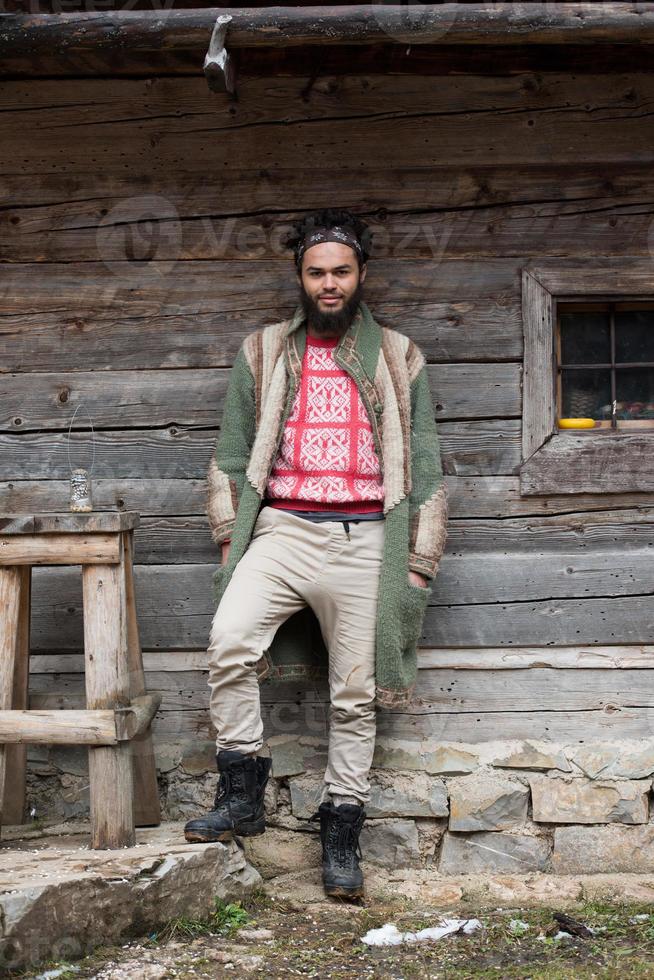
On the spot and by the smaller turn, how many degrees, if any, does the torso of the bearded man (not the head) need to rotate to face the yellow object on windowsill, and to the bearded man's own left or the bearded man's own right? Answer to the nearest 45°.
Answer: approximately 90° to the bearded man's own left

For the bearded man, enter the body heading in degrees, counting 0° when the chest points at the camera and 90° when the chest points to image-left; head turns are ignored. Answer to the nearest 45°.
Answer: approximately 0°

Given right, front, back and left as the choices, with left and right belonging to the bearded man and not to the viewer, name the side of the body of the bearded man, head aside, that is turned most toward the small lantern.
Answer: right

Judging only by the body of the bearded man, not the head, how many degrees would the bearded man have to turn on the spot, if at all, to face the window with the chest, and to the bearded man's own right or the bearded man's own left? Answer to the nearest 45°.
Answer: approximately 90° to the bearded man's own left

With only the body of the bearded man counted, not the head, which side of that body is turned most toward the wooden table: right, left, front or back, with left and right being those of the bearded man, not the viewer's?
right
